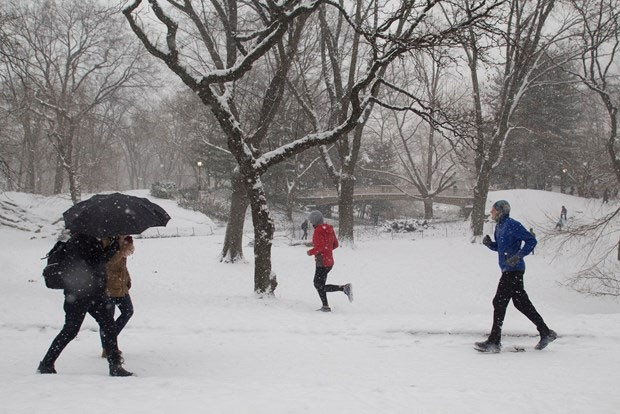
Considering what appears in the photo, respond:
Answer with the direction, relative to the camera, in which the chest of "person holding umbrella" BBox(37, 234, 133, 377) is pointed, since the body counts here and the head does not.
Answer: to the viewer's right

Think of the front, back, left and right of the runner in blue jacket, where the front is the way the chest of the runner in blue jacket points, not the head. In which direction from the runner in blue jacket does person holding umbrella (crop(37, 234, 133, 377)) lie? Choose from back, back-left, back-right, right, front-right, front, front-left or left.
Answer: front-left

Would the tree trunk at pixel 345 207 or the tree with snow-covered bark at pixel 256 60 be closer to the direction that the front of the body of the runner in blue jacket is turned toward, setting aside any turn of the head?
the tree with snow-covered bark

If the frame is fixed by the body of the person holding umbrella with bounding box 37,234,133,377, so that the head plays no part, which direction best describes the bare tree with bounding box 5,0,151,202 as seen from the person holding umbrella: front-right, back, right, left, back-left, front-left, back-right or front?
left

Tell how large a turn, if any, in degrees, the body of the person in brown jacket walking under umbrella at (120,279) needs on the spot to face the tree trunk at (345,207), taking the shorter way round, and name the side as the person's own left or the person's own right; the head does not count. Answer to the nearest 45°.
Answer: approximately 45° to the person's own left

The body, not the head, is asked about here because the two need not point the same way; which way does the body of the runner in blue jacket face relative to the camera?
to the viewer's left

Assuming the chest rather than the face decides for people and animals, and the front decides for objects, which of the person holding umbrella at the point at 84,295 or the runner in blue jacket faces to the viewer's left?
the runner in blue jacket

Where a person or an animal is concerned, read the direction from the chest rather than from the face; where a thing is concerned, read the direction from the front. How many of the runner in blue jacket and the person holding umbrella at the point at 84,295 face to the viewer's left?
1

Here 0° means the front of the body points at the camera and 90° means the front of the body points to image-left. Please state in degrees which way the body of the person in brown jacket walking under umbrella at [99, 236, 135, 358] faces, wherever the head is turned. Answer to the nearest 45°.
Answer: approximately 270°

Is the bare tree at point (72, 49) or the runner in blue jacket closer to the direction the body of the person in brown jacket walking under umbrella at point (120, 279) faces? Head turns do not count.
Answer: the runner in blue jacket

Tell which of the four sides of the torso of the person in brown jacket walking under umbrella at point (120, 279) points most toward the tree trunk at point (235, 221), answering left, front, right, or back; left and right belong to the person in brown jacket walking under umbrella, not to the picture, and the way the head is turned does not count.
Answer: left

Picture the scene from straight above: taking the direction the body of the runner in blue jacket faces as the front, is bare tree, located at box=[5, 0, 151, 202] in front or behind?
in front
